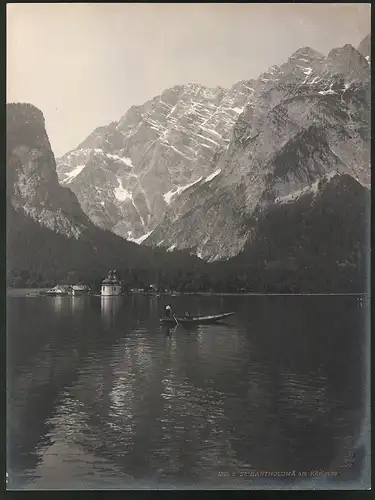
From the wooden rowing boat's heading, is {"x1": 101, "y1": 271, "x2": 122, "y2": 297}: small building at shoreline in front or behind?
behind

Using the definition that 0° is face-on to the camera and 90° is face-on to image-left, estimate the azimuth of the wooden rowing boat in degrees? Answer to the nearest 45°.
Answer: approximately 270°

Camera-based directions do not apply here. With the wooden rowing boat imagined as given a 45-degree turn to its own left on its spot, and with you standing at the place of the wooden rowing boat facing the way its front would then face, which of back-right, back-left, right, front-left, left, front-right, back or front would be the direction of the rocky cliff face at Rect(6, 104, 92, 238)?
front-left
